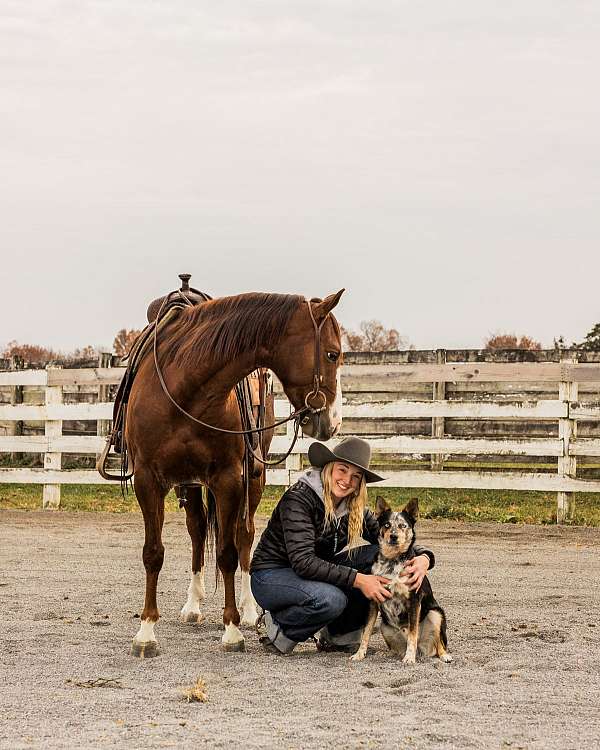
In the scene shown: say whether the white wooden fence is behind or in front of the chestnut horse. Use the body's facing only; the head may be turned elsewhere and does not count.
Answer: behind

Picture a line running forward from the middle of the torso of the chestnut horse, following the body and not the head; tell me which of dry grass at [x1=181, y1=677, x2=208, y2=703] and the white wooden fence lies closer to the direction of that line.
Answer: the dry grass

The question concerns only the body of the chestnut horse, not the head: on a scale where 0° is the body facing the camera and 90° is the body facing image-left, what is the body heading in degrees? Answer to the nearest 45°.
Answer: approximately 0°

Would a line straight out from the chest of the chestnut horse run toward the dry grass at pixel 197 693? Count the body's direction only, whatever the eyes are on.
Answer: yes

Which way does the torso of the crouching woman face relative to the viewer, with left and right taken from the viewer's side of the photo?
facing the viewer and to the right of the viewer

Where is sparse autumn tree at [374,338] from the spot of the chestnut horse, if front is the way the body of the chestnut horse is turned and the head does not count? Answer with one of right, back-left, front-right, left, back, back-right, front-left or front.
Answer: back

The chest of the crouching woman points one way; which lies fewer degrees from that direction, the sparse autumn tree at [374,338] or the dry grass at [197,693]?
the dry grass
